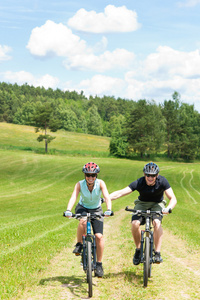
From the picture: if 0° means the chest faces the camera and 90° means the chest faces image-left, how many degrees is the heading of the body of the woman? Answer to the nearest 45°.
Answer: approximately 0°

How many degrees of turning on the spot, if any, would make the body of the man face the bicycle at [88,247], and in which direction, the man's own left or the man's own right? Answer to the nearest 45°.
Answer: approximately 45° to the man's own right

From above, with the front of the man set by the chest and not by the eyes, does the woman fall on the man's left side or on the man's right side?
on the man's right side

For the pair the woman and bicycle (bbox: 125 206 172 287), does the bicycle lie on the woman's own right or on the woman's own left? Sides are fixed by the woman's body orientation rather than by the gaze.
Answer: on the woman's own left

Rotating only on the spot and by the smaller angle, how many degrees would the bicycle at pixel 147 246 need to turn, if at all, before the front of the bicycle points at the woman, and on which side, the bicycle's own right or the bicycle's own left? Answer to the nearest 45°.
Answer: approximately 90° to the bicycle's own right
